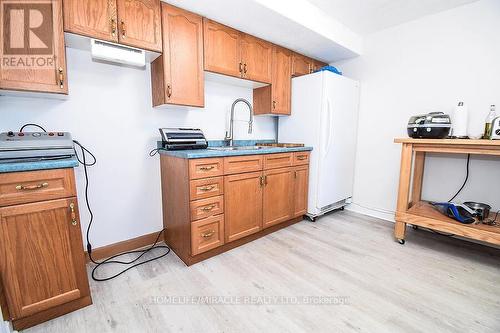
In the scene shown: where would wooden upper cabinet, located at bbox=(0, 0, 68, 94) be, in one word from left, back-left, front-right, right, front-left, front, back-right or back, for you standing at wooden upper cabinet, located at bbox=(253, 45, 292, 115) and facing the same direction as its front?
right

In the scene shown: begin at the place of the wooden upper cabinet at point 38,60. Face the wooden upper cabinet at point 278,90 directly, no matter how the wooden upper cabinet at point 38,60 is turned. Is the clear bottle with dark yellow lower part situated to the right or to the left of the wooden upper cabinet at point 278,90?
right

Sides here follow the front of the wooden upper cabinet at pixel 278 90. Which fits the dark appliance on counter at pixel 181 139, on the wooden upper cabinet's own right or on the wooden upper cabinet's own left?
on the wooden upper cabinet's own right

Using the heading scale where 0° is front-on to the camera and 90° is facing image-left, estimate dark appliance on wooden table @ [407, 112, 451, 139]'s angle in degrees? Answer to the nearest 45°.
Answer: approximately 0°

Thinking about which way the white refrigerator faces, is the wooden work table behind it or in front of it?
in front

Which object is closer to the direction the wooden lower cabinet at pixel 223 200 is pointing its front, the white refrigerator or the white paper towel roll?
the white paper towel roll

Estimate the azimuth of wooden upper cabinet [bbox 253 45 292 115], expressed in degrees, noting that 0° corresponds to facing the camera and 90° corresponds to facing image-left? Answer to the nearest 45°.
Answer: approximately 315°

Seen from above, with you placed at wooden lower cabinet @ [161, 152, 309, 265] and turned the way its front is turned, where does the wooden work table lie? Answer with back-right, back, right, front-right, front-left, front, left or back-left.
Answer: front-left

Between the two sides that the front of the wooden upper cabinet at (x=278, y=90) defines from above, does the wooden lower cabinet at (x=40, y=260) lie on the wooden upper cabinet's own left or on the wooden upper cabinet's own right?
on the wooden upper cabinet's own right

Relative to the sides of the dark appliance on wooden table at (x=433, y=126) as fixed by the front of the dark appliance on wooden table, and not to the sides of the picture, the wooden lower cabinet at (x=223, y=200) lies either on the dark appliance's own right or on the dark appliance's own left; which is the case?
on the dark appliance's own right
